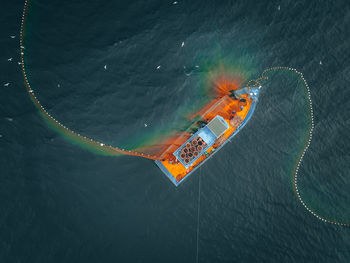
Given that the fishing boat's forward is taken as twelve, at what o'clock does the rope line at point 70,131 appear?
The rope line is roughly at 7 o'clock from the fishing boat.

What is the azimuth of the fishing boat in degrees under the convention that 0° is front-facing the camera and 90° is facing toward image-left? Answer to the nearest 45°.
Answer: approximately 225°
